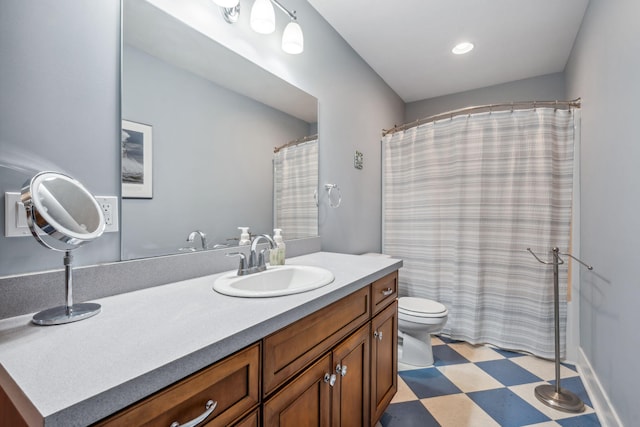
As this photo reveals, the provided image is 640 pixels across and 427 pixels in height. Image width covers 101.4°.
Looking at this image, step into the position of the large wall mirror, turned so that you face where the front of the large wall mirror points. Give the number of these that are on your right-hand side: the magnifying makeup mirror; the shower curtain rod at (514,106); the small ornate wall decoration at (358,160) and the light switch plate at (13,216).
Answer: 2

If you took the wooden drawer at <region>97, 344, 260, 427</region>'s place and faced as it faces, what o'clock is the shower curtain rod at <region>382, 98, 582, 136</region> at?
The shower curtain rod is roughly at 10 o'clock from the wooden drawer.

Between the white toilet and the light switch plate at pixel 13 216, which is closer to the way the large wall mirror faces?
the white toilet

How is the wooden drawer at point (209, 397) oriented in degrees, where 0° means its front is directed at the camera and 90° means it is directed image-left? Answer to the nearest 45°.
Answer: approximately 315°

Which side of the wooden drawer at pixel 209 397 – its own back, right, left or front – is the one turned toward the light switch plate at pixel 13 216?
back
